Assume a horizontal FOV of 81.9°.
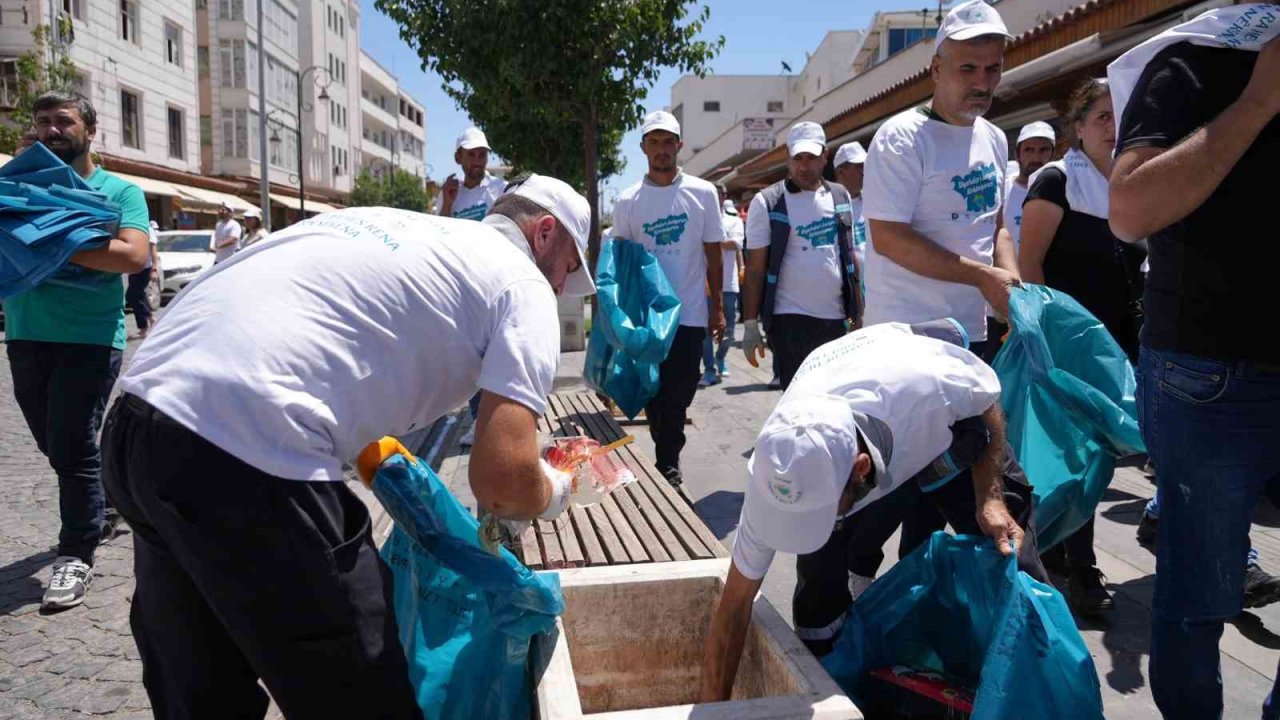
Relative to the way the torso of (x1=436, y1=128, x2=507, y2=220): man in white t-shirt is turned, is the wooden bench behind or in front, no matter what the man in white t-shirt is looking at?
in front

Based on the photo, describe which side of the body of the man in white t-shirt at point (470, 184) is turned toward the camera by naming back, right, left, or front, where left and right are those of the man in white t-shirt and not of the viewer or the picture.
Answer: front

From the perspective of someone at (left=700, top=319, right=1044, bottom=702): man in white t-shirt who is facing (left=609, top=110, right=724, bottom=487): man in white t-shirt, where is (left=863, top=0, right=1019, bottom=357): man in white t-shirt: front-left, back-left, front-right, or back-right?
front-right

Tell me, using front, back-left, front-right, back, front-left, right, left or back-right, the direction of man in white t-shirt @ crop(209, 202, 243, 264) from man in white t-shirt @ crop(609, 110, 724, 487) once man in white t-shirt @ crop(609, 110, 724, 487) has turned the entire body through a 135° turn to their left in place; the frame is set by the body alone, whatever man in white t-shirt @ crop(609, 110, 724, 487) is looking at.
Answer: left

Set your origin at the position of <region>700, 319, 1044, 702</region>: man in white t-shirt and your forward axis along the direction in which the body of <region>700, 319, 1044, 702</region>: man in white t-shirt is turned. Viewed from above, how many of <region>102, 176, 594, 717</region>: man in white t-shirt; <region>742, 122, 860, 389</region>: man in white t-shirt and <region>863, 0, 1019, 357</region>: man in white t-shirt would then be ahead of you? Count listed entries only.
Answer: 1

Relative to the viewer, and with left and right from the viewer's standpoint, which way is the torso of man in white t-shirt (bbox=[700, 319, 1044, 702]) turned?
facing the viewer and to the left of the viewer

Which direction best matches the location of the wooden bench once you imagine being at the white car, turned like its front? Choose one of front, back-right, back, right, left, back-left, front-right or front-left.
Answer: front

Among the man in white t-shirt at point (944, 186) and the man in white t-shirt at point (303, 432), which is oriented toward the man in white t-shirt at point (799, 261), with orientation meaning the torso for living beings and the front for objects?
the man in white t-shirt at point (303, 432)

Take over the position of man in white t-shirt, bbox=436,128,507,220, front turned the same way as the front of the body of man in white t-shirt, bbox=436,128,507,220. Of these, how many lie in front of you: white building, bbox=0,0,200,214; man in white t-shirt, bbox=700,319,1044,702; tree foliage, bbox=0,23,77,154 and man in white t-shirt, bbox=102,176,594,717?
2

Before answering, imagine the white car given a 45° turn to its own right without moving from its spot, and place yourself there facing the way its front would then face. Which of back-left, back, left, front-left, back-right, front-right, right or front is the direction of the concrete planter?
front-left
